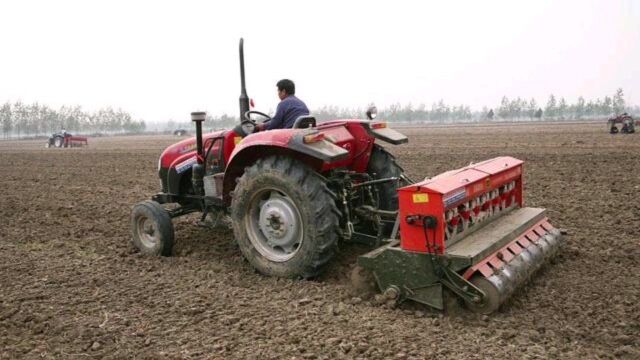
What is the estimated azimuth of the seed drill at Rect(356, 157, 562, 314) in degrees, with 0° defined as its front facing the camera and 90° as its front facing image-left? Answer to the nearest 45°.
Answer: approximately 135°

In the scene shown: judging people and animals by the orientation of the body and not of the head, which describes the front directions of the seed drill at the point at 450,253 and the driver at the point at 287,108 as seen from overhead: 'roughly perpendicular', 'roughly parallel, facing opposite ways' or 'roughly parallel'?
roughly parallel

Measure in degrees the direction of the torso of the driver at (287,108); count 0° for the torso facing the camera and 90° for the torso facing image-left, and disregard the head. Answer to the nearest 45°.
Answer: approximately 135°

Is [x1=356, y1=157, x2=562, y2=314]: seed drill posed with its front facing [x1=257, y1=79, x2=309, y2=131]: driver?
yes

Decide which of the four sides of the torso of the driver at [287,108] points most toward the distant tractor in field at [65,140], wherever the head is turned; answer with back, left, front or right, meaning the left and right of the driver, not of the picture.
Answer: front

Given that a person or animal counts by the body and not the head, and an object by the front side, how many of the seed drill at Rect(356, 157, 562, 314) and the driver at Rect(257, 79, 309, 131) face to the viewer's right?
0

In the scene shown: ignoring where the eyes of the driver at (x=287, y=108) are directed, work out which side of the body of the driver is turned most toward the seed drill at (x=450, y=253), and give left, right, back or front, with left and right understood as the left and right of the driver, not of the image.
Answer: back

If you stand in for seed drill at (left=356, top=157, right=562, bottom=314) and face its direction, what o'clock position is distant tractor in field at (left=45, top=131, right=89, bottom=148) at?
The distant tractor in field is roughly at 12 o'clock from the seed drill.

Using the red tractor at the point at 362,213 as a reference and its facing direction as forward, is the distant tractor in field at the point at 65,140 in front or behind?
in front

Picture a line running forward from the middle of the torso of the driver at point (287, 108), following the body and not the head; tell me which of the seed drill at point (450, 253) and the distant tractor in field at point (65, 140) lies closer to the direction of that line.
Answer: the distant tractor in field

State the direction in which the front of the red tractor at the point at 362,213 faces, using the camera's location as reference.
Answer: facing away from the viewer and to the left of the viewer
